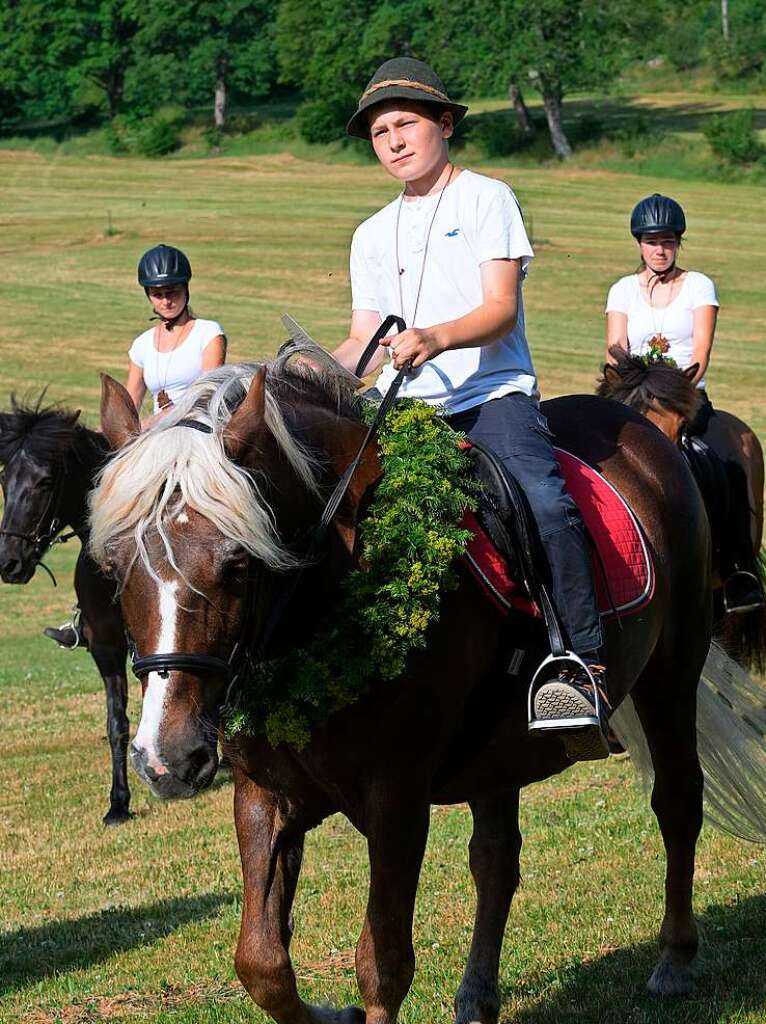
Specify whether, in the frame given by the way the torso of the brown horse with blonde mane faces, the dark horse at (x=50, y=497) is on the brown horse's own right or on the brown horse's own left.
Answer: on the brown horse's own right

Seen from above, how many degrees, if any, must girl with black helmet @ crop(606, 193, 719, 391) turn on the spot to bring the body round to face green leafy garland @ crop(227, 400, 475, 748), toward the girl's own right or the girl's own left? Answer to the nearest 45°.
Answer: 0° — they already face it

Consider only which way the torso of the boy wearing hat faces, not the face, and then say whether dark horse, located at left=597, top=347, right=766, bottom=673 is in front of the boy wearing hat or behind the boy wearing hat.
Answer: behind

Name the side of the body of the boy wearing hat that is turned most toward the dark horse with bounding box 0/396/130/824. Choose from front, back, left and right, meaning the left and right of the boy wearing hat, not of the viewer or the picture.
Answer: right

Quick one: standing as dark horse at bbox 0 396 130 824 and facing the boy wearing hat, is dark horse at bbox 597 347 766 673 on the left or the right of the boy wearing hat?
left

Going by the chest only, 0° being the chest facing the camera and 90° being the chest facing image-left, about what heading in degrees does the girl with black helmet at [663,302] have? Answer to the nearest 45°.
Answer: approximately 0°

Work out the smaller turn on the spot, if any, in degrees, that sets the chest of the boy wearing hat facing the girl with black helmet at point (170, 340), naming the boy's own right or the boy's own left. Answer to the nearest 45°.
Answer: approximately 90° to the boy's own right

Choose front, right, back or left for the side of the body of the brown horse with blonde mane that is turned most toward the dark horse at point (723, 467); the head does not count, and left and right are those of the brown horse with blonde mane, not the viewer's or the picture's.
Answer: back

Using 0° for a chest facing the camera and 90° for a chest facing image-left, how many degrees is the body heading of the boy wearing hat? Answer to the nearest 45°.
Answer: approximately 45°

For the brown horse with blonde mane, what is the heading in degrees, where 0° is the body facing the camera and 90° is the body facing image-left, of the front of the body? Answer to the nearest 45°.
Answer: approximately 45°

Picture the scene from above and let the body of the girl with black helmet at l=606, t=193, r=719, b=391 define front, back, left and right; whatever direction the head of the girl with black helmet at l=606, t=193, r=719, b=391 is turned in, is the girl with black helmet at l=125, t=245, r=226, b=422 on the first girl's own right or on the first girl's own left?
on the first girl's own right
